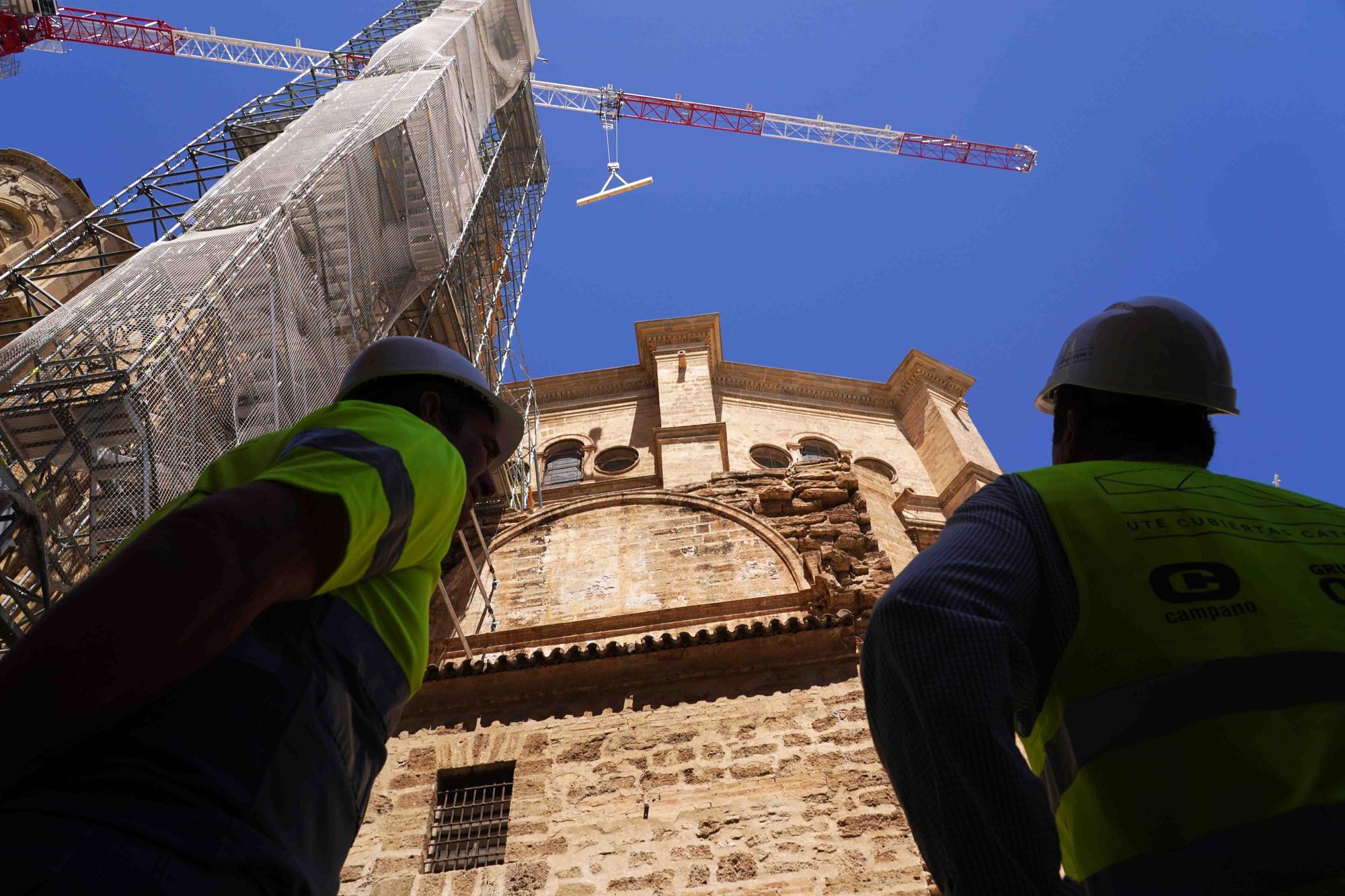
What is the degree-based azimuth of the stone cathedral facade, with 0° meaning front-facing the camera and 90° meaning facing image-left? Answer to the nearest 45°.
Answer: approximately 0°

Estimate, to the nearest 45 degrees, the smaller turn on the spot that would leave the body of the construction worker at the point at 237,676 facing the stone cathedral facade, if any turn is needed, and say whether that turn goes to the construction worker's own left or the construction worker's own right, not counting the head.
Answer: approximately 45° to the construction worker's own left

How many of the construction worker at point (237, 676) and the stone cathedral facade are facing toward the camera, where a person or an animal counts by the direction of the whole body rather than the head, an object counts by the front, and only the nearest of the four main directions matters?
1

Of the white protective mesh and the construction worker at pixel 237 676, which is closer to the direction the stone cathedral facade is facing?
the construction worker

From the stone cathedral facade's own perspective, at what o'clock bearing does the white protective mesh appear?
The white protective mesh is roughly at 2 o'clock from the stone cathedral facade.
